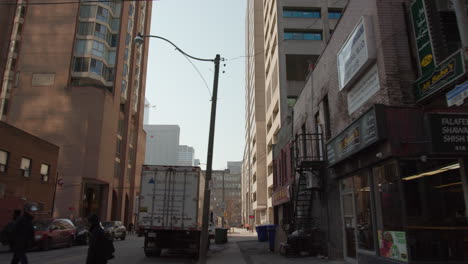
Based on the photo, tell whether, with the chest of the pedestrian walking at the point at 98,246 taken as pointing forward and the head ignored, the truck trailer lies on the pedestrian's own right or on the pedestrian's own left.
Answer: on the pedestrian's own right

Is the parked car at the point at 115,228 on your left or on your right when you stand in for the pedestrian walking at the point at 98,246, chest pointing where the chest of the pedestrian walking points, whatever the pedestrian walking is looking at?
on your right

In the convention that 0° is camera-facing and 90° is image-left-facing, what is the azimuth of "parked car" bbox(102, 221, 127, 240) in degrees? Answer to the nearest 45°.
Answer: approximately 315°

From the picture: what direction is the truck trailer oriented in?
away from the camera

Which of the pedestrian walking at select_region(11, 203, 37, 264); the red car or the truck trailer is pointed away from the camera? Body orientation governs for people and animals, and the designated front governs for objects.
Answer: the truck trailer

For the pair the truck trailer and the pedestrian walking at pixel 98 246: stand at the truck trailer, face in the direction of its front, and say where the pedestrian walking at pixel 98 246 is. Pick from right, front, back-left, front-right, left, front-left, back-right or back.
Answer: back
